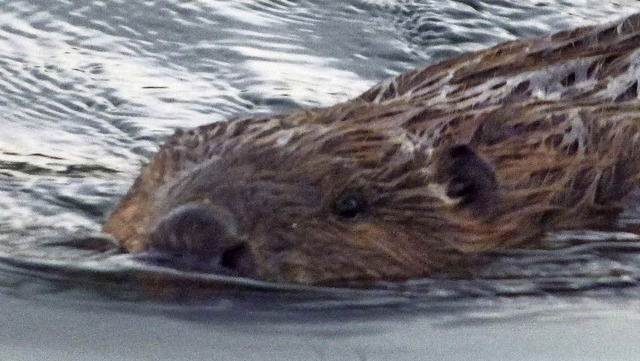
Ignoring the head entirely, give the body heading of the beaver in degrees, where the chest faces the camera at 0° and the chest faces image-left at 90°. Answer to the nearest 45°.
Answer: approximately 45°
